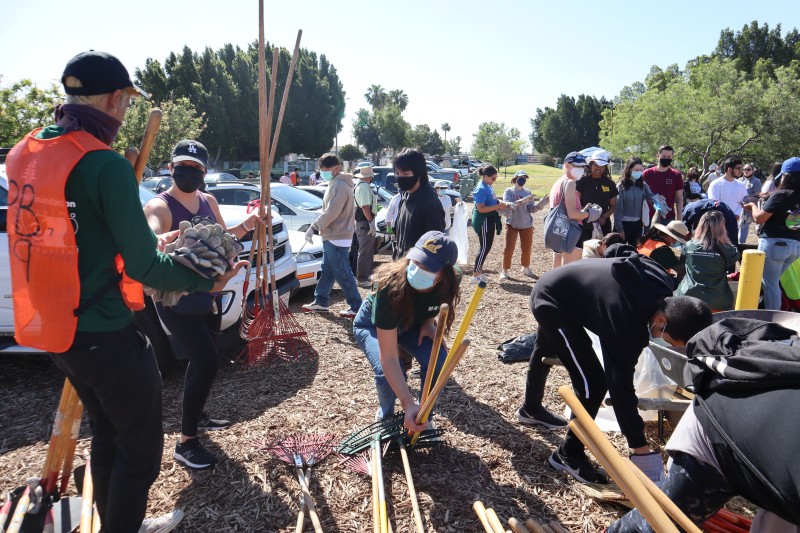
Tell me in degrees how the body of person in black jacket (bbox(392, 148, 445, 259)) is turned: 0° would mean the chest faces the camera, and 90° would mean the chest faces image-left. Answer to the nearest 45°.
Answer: approximately 45°

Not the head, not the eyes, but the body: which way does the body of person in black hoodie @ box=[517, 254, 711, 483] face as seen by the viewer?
to the viewer's right

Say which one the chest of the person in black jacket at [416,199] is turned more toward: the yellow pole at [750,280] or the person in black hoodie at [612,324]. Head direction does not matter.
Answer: the person in black hoodie

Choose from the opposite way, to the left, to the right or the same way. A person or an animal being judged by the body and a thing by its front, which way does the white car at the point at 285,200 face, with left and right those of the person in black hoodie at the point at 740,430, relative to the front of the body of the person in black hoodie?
the opposite way

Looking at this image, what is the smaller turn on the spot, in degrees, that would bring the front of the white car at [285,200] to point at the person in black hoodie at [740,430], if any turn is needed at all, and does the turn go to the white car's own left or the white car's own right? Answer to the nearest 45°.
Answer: approximately 45° to the white car's own right

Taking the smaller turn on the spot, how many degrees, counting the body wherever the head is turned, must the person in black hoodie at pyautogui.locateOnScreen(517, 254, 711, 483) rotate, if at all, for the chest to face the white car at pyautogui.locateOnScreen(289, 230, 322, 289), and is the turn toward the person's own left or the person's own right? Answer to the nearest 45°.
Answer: approximately 135° to the person's own left

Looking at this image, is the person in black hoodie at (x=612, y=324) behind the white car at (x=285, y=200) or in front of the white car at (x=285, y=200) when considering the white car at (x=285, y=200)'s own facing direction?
in front

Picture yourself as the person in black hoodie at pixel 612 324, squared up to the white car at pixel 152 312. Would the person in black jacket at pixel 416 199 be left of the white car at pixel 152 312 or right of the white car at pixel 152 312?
right

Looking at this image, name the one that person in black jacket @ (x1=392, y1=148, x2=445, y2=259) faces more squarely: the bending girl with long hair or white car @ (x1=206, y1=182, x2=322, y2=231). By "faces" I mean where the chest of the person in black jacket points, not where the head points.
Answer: the bending girl with long hair

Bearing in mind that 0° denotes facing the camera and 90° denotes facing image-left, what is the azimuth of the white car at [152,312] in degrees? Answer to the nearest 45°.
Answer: approximately 315°

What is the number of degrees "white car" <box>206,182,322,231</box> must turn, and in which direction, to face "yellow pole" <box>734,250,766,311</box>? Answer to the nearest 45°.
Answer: approximately 45° to its right

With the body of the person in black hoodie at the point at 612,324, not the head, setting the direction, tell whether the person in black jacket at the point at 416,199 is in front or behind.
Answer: behind

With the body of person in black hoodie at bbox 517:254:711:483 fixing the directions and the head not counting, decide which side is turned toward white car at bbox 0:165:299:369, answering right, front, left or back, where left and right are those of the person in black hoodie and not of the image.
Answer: back

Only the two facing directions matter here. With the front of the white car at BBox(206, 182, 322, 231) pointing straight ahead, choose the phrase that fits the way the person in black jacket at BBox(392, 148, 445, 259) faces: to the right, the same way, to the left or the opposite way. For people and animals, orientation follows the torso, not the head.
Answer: to the right

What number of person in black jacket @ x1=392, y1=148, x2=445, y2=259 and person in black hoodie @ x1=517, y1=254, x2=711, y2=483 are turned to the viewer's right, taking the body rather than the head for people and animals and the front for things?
1
